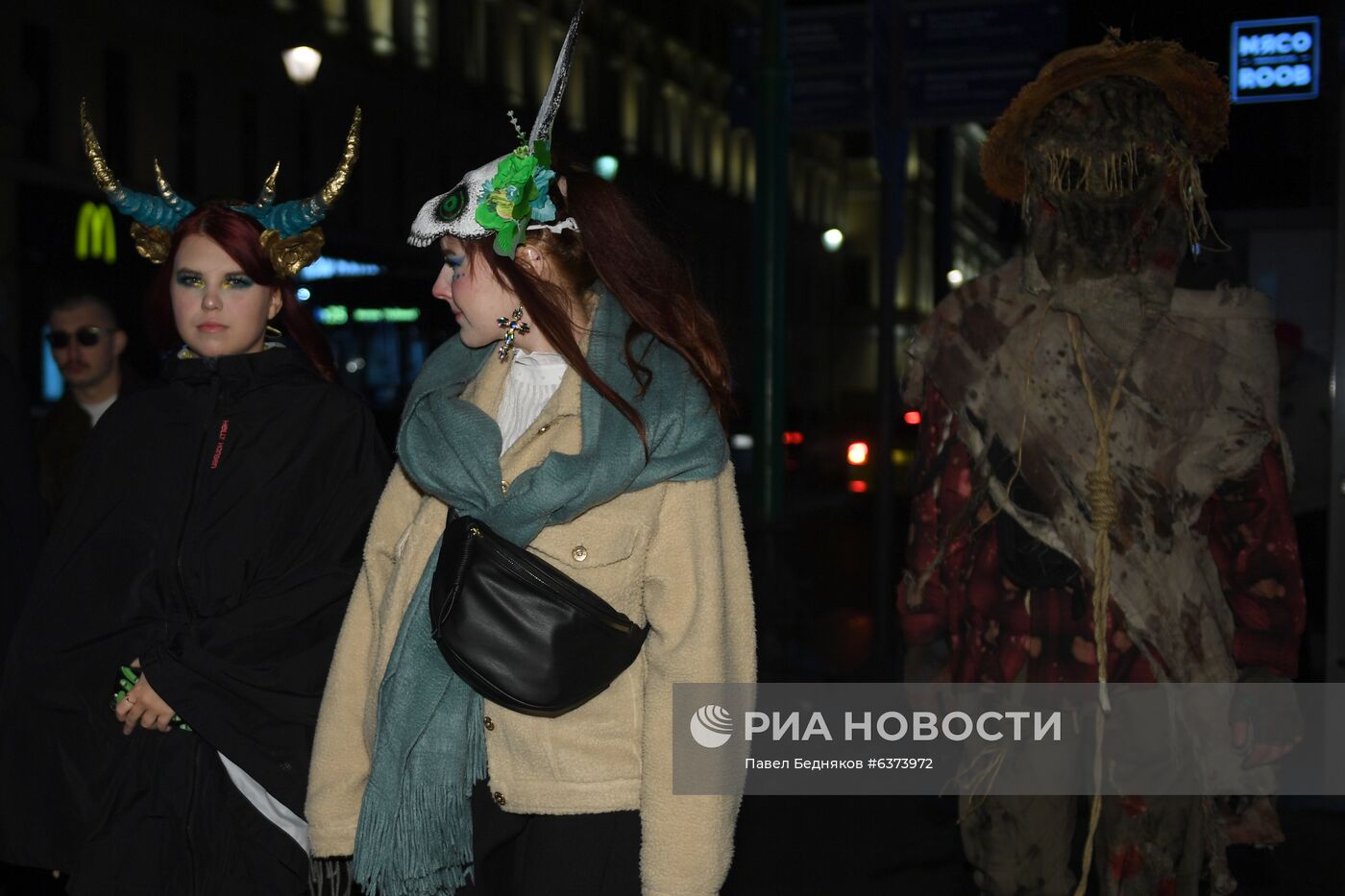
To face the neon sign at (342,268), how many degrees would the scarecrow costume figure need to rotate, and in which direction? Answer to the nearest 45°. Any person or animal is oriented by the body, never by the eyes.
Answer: approximately 135° to its right

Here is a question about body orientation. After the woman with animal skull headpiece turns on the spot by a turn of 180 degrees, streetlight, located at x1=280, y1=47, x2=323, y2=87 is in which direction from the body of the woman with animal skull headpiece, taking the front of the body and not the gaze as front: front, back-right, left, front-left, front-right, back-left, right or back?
front-left

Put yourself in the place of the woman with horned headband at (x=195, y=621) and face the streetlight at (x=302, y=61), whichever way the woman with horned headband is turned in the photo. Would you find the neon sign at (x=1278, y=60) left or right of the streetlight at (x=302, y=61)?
right

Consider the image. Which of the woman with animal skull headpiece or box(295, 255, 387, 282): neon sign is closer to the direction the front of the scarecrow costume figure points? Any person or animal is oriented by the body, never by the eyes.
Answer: the woman with animal skull headpiece

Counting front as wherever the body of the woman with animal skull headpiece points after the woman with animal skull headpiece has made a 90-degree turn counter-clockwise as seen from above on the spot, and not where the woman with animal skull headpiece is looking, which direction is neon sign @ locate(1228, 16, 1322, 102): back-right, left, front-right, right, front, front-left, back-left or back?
left

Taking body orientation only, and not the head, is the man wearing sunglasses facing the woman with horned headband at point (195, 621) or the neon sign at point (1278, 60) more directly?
the woman with horned headband

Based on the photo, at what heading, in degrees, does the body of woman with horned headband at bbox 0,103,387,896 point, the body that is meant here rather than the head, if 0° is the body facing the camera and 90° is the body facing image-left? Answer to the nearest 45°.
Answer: approximately 0°

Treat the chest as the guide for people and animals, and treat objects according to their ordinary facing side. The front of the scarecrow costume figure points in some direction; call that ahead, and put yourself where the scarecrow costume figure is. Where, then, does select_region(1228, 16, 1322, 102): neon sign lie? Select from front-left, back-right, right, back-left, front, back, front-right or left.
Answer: back

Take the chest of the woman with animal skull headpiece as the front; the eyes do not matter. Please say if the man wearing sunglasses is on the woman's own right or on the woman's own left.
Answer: on the woman's own right
